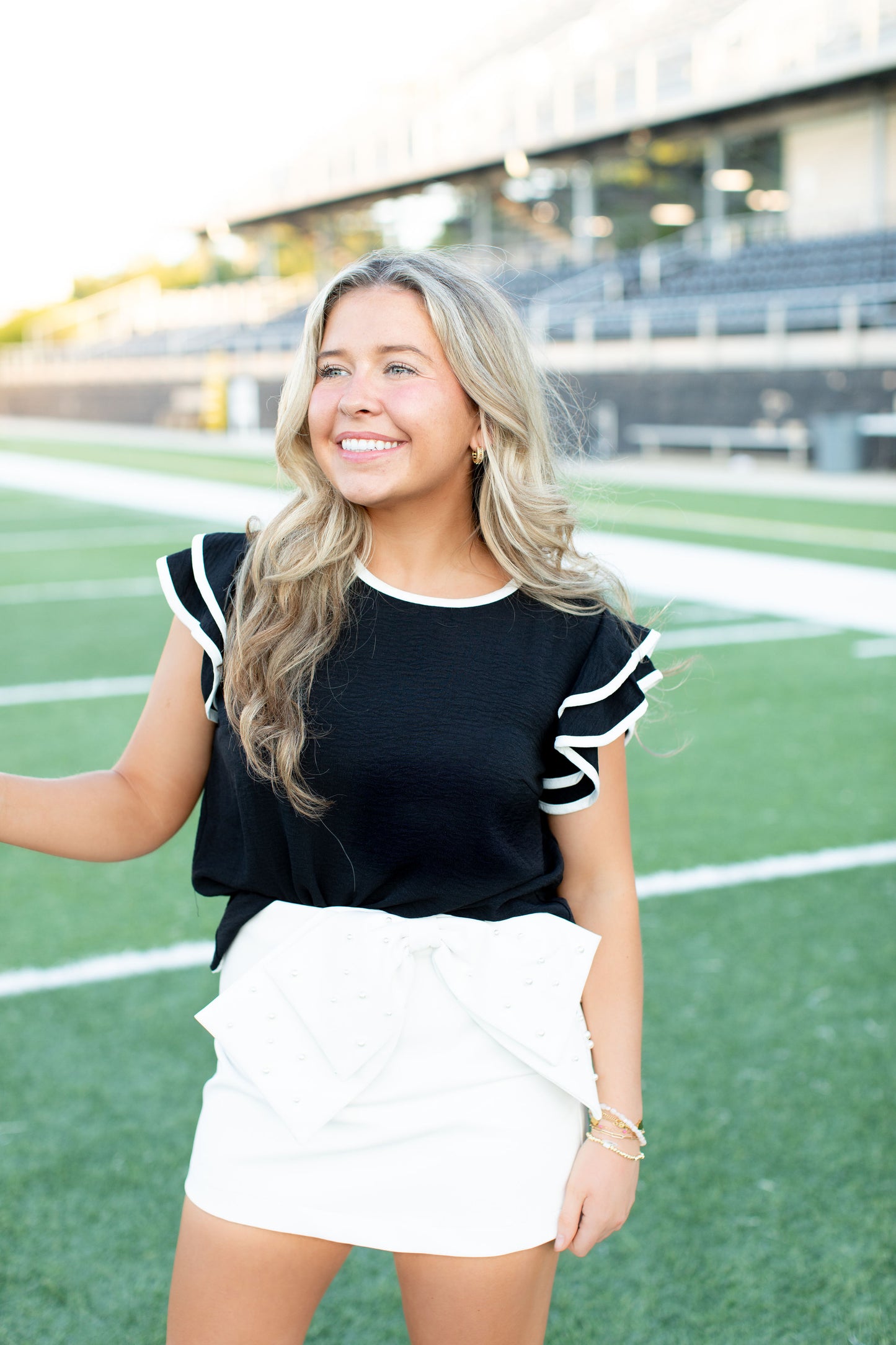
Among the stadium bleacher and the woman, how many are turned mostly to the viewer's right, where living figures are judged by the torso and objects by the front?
0

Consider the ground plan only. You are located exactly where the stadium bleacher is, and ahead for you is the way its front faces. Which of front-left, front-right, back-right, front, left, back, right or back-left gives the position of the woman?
front-left

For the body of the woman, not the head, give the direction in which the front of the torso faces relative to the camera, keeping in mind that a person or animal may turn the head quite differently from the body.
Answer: toward the camera

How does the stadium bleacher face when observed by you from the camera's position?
facing the viewer and to the left of the viewer

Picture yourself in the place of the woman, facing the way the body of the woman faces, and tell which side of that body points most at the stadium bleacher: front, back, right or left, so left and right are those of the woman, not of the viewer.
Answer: back
